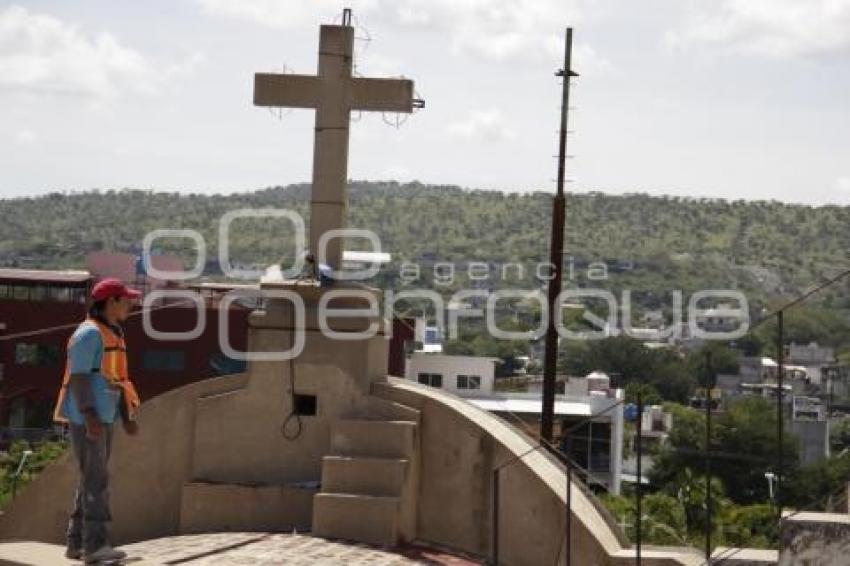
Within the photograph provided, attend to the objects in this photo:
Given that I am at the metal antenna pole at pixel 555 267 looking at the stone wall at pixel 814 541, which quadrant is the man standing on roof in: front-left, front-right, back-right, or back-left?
front-right

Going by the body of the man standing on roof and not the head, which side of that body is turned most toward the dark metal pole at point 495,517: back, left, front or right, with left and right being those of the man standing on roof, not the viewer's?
front

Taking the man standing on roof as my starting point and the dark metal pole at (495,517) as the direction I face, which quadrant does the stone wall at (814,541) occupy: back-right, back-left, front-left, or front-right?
front-right

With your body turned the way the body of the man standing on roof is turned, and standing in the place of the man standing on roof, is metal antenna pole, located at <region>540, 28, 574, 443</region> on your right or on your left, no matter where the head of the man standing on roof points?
on your left

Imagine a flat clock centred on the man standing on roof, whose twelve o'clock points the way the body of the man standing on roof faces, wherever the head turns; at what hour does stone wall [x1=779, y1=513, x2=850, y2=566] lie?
The stone wall is roughly at 1 o'clock from the man standing on roof.

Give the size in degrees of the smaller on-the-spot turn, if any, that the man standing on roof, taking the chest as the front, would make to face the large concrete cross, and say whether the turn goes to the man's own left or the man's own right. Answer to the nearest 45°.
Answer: approximately 45° to the man's own left

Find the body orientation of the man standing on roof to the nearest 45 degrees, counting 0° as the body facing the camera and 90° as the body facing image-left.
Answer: approximately 270°

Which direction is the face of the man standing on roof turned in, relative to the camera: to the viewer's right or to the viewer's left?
to the viewer's right
